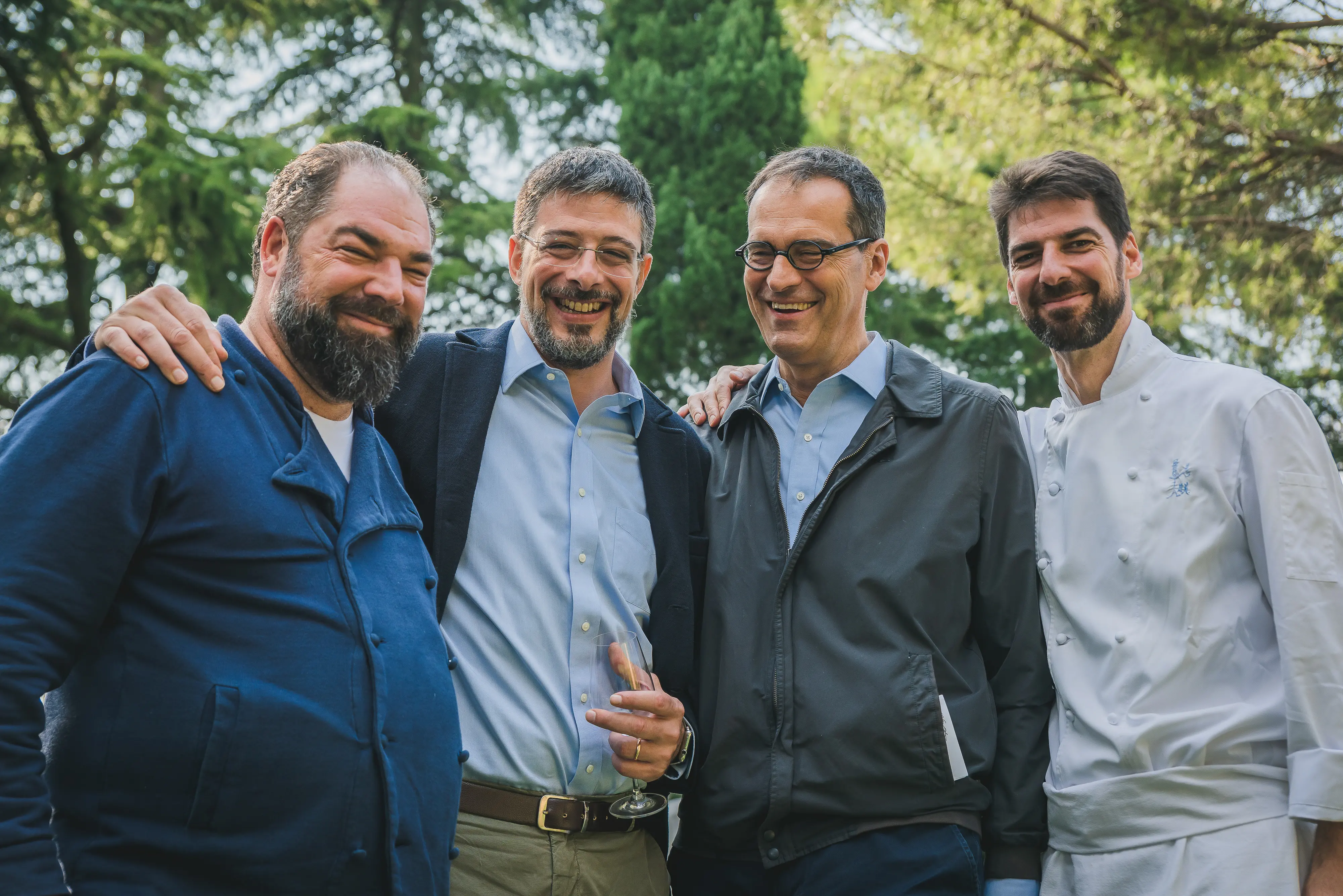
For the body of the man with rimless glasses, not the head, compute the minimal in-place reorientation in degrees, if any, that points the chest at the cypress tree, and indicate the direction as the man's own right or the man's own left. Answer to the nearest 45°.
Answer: approximately 180°

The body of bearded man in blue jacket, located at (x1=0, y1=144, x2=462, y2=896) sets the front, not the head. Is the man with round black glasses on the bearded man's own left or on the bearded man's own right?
on the bearded man's own left

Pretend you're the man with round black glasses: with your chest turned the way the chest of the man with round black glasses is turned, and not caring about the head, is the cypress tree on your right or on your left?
on your right

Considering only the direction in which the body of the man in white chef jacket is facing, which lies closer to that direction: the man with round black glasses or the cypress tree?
the man with round black glasses

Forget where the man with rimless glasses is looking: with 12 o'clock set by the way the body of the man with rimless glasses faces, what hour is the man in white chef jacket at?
The man in white chef jacket is roughly at 10 o'clock from the man with rimless glasses.

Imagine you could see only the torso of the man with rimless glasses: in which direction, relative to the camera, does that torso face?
toward the camera

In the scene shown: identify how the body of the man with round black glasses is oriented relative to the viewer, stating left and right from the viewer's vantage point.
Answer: facing the viewer and to the left of the viewer

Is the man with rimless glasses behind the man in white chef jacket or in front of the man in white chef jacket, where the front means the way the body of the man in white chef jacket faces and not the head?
in front

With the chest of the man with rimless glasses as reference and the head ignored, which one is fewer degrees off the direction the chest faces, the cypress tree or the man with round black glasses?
the man with round black glasses

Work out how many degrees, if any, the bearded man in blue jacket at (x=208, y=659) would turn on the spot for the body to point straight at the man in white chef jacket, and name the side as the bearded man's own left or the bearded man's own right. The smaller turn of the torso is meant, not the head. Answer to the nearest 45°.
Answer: approximately 45° to the bearded man's own left

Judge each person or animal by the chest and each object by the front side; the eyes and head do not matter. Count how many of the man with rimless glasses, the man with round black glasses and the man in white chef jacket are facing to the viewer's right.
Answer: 0

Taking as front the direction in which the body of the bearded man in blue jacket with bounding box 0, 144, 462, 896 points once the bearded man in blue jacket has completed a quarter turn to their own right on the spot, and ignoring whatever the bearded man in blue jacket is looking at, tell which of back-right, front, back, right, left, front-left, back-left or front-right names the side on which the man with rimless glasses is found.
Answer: back

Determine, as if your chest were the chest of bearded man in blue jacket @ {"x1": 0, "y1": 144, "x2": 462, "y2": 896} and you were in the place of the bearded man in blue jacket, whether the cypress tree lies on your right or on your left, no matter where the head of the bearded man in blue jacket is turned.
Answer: on your left
